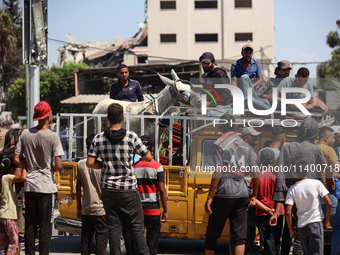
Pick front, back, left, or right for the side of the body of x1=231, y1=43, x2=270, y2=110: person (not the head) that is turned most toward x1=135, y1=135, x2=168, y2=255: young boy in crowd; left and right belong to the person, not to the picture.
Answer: front

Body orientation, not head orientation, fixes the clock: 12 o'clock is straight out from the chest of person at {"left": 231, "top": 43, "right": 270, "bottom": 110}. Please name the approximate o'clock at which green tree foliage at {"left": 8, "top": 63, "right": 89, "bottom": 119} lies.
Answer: The green tree foliage is roughly at 5 o'clock from the person.

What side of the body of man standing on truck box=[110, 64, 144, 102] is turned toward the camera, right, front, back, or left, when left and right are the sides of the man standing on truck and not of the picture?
front

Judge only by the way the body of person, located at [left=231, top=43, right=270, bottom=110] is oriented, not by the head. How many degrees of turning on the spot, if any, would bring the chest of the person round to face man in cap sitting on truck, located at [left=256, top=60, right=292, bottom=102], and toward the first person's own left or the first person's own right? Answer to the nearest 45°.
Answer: approximately 90° to the first person's own left

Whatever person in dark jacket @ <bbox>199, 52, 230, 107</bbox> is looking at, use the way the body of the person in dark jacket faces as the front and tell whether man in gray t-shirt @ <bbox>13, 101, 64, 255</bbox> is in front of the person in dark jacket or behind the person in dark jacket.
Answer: in front

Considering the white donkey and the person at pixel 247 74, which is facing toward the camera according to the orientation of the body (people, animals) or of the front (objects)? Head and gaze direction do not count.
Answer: the person

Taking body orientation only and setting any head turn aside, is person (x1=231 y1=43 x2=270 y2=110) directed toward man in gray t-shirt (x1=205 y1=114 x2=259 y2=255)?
yes

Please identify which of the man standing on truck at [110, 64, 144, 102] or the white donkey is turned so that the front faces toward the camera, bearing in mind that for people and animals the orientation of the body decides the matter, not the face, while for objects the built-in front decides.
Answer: the man standing on truck

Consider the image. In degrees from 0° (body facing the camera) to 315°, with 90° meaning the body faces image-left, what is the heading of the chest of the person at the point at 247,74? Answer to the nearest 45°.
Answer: approximately 0°

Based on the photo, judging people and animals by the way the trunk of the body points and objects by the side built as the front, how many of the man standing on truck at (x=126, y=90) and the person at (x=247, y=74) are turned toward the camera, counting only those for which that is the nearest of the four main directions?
2

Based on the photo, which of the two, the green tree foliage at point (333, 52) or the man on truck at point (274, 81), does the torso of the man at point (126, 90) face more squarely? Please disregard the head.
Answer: the man on truck

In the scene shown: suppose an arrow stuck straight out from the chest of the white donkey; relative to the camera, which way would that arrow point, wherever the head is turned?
to the viewer's right

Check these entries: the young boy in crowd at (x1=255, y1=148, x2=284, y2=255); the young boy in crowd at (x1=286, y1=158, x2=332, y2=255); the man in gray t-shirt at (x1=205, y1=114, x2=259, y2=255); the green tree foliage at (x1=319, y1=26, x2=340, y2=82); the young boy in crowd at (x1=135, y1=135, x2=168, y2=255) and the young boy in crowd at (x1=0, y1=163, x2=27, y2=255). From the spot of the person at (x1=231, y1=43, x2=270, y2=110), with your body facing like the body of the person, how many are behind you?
1

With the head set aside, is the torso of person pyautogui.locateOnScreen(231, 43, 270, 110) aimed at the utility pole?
no

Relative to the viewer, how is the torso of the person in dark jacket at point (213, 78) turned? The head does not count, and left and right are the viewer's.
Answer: facing the viewer and to the left of the viewer

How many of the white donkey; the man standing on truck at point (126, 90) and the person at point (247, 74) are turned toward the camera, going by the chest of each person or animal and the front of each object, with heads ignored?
2
